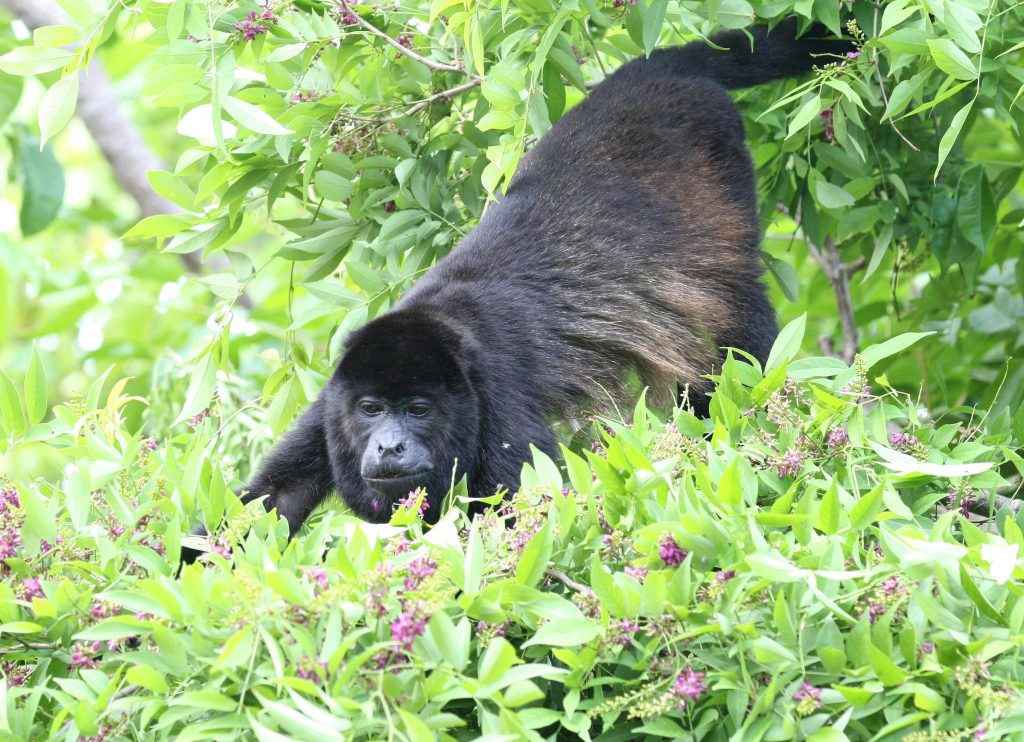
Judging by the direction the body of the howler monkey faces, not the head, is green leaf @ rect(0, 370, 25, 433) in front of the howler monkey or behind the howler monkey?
in front

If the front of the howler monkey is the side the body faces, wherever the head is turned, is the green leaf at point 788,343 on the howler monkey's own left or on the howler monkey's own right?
on the howler monkey's own left

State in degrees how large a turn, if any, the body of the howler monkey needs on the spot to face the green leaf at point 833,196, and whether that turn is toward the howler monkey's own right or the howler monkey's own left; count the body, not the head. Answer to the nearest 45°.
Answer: approximately 135° to the howler monkey's own left

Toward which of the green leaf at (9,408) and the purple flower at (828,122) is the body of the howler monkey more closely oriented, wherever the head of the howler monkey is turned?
the green leaf

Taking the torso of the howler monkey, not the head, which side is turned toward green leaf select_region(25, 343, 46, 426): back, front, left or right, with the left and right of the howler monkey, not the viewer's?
front

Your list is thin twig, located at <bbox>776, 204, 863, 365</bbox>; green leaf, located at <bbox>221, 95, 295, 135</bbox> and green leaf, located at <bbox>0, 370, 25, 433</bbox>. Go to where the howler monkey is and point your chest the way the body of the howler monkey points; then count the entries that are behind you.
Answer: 1

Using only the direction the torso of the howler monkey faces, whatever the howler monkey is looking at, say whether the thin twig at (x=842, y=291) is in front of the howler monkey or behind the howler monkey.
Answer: behind

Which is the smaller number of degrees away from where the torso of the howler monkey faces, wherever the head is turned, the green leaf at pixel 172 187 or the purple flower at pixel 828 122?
the green leaf

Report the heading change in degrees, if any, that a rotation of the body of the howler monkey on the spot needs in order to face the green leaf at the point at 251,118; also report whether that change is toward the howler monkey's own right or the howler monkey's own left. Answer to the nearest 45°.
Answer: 0° — it already faces it

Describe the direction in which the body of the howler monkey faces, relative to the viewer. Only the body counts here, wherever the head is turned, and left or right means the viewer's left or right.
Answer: facing the viewer and to the left of the viewer

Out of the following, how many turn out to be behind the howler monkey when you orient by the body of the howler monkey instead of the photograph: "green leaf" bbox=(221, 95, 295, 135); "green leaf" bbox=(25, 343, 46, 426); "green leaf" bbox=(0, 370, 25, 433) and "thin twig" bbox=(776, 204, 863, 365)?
1
